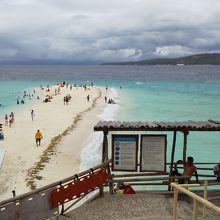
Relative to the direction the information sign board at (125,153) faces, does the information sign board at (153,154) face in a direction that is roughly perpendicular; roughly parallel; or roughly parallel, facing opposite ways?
roughly parallel

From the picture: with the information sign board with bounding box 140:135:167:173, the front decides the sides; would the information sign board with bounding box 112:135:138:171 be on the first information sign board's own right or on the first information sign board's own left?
on the first information sign board's own right

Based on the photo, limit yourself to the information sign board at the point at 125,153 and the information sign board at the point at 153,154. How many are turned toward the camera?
2

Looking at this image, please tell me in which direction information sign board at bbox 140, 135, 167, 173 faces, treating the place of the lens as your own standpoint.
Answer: facing the viewer

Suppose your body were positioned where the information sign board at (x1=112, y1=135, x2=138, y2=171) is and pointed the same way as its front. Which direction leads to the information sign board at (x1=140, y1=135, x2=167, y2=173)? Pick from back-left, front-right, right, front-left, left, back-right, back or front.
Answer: left
